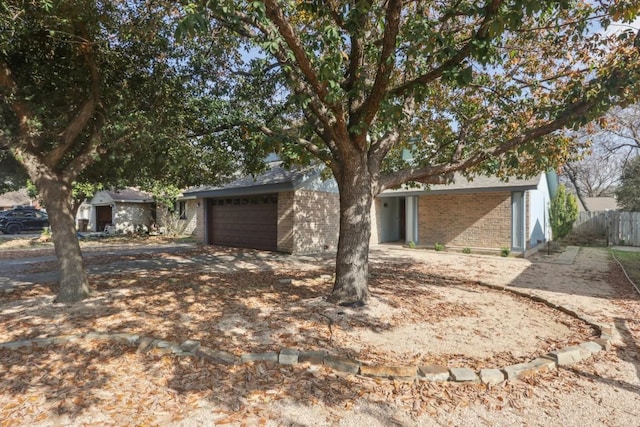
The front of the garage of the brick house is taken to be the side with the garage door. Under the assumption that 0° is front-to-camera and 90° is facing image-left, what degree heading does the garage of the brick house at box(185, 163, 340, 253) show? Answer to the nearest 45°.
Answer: approximately 45°

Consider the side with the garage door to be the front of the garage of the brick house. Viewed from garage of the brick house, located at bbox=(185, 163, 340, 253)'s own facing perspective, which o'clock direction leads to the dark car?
The dark car is roughly at 3 o'clock from the garage of the brick house.

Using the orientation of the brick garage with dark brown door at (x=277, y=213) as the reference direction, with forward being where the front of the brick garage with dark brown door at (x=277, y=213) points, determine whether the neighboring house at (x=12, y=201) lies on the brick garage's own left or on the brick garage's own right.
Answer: on the brick garage's own right

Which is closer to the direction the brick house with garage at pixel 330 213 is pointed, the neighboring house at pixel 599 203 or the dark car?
the dark car

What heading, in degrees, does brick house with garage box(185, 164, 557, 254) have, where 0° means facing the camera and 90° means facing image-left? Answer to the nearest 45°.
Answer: approximately 45°

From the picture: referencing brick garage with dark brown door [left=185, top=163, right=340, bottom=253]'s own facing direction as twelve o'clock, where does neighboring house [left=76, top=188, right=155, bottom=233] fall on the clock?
neighboring house [left=76, top=188, right=155, bottom=233] is roughly at 3 o'clock from brick garage with dark brown door [left=185, top=163, right=340, bottom=253].

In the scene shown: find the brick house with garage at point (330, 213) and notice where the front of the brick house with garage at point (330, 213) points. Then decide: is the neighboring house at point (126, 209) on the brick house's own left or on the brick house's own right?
on the brick house's own right

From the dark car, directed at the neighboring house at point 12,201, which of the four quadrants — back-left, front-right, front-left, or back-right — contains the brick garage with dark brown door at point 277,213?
back-right

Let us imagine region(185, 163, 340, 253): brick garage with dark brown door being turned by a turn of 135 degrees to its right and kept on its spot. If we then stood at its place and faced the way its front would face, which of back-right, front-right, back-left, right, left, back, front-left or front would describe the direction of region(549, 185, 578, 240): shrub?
right
